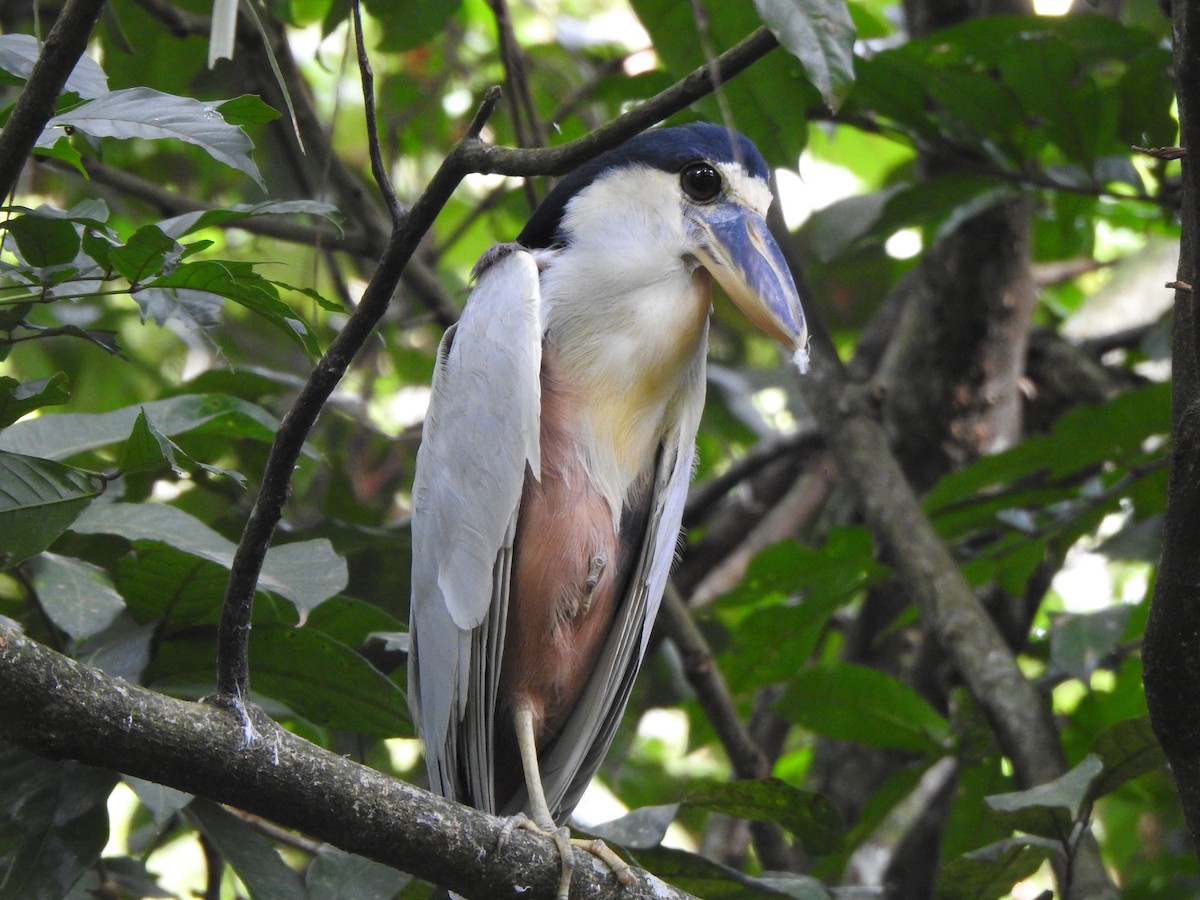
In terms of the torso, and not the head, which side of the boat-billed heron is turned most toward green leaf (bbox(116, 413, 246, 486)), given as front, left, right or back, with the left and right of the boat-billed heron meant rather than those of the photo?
right

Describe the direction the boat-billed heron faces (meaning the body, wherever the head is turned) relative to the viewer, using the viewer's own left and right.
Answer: facing the viewer and to the right of the viewer

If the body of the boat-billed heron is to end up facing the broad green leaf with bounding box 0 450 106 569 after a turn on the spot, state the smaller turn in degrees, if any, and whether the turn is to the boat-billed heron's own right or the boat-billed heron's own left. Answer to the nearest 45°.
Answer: approximately 90° to the boat-billed heron's own right

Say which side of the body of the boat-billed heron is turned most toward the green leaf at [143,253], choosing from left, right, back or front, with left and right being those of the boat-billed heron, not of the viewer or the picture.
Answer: right
